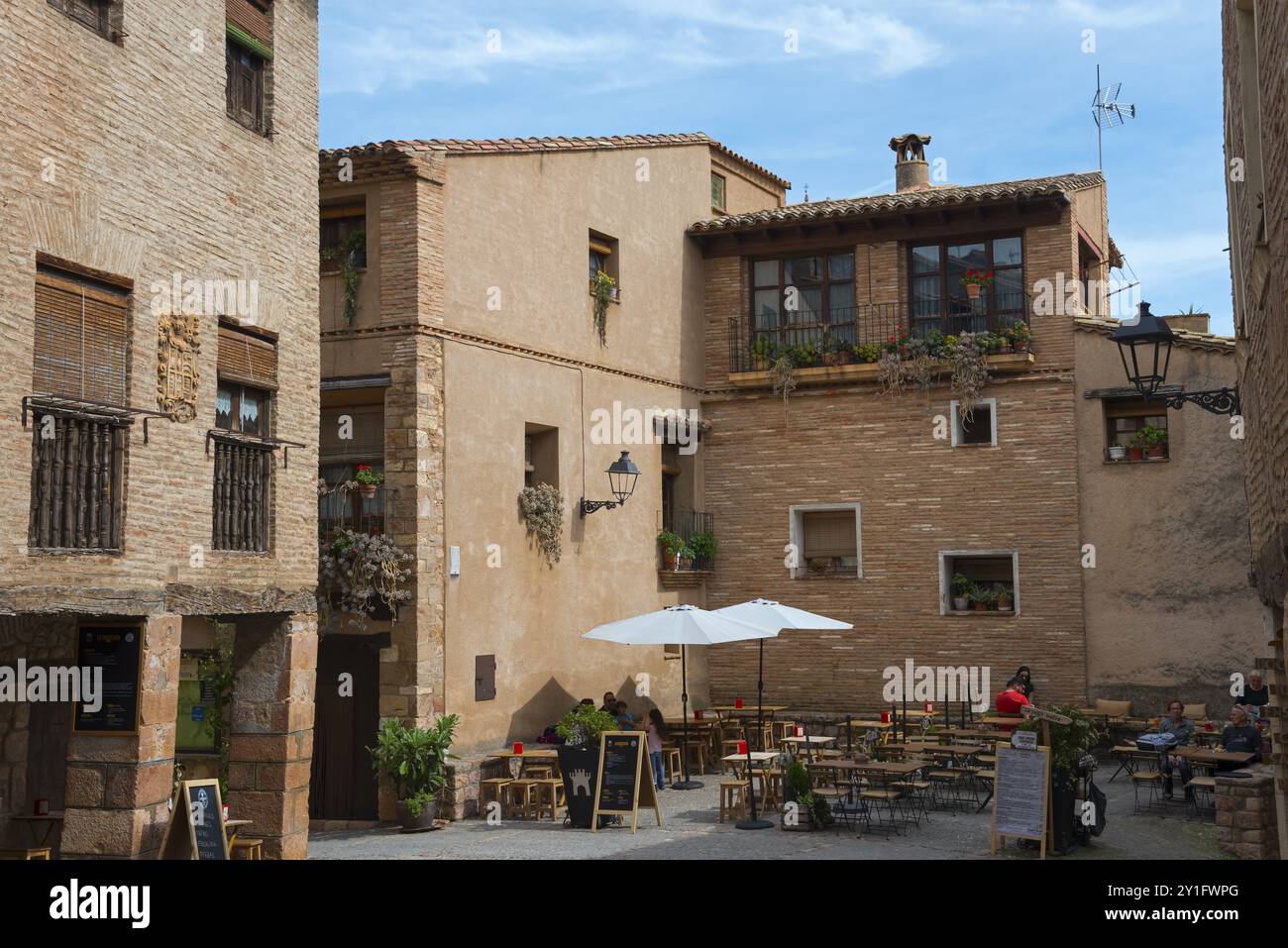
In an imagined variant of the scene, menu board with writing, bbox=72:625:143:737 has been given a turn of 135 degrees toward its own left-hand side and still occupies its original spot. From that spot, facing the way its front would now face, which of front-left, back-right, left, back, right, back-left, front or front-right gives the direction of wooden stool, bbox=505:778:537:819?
front

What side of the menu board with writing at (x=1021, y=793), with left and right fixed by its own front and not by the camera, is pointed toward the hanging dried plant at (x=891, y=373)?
back

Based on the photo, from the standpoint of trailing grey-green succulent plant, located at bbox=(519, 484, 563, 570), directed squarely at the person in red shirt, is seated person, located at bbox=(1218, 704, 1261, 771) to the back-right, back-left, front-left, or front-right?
front-right

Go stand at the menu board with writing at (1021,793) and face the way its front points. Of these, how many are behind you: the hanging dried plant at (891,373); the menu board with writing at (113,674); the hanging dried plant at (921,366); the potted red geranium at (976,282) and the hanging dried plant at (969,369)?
4

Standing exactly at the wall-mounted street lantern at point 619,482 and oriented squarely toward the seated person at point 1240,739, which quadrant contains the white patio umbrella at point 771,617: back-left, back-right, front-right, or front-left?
front-right

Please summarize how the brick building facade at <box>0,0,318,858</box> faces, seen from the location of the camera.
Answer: facing the viewer and to the right of the viewer

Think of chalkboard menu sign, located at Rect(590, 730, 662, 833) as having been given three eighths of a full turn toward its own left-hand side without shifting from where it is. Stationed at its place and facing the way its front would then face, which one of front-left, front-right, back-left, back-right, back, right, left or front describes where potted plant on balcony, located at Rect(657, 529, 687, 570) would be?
left

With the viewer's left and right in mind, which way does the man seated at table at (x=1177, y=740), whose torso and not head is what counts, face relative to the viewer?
facing the viewer

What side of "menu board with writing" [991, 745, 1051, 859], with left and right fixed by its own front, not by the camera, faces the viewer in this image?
front

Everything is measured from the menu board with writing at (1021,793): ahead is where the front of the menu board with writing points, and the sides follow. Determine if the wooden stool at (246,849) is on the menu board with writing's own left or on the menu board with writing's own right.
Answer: on the menu board with writing's own right

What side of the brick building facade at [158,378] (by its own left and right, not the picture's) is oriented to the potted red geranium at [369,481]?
left

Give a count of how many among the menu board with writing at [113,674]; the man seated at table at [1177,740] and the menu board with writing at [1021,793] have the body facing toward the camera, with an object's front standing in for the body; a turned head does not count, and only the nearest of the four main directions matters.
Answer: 3

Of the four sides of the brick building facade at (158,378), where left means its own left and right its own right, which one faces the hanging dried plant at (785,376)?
left
